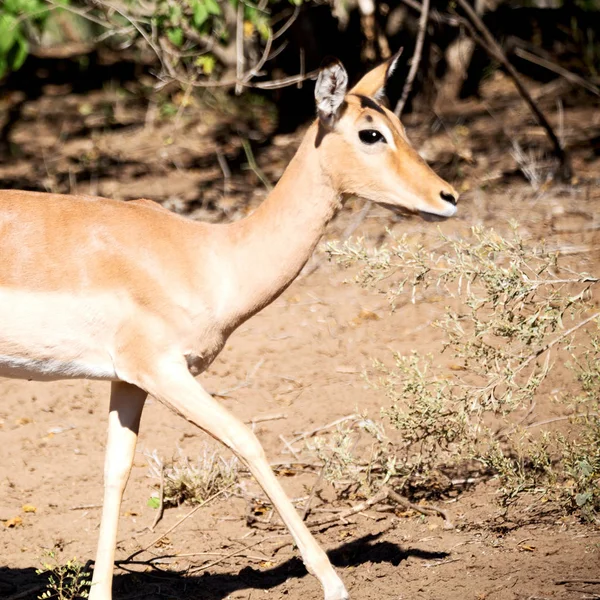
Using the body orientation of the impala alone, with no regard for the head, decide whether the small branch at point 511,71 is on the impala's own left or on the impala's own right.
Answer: on the impala's own left

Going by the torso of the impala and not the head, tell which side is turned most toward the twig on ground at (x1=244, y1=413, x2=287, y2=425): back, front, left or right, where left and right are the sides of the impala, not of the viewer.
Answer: left

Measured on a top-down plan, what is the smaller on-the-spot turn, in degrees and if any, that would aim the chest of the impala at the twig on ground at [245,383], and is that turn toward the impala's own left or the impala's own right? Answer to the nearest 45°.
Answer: approximately 90° to the impala's own left

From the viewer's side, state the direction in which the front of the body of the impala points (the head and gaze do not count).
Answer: to the viewer's right

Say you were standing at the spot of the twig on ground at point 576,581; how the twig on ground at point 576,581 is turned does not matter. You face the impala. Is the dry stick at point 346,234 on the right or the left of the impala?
right

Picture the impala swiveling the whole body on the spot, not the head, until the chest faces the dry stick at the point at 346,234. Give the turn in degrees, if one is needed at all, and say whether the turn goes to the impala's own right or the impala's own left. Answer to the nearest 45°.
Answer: approximately 90° to the impala's own left
